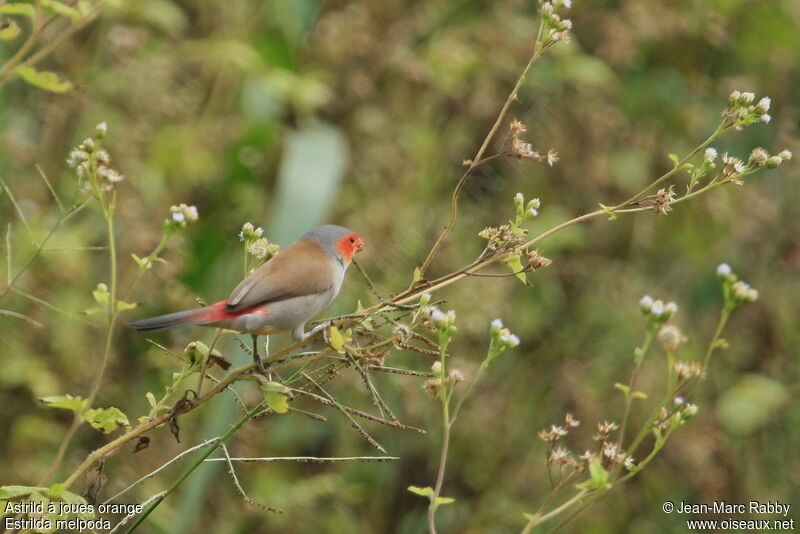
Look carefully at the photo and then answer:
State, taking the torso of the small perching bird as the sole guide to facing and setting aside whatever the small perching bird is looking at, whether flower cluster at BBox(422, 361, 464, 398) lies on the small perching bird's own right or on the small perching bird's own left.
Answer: on the small perching bird's own right

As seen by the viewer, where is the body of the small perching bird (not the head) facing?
to the viewer's right

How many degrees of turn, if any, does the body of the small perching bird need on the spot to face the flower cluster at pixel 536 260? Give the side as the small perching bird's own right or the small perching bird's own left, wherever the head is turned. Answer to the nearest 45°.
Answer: approximately 45° to the small perching bird's own right
